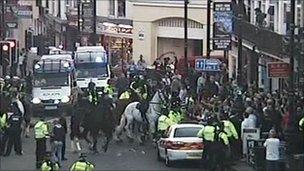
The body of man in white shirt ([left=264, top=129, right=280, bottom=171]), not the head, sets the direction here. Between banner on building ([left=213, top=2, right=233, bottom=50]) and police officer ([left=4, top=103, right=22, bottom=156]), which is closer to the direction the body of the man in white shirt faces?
the banner on building

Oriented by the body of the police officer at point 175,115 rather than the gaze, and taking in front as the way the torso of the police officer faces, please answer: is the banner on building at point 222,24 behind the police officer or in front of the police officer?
in front

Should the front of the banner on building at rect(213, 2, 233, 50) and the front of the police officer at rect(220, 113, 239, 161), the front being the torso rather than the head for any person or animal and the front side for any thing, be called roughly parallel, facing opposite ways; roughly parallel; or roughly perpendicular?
roughly perpendicular

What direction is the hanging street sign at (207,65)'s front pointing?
toward the camera

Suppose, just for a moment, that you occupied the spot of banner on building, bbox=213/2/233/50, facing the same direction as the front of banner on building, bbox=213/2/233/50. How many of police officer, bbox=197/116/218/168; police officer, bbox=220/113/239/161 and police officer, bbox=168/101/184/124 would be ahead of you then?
3

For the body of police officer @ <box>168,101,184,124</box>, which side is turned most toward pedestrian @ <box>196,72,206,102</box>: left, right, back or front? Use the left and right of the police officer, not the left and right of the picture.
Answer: front

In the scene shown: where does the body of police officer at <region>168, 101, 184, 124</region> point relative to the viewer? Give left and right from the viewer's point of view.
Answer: facing away from the viewer

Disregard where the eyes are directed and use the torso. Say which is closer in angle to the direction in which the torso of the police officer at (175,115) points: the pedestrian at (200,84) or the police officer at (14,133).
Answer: the pedestrian

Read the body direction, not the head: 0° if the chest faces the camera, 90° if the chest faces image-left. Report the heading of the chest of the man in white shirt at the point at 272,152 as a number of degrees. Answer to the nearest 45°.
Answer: approximately 180°
